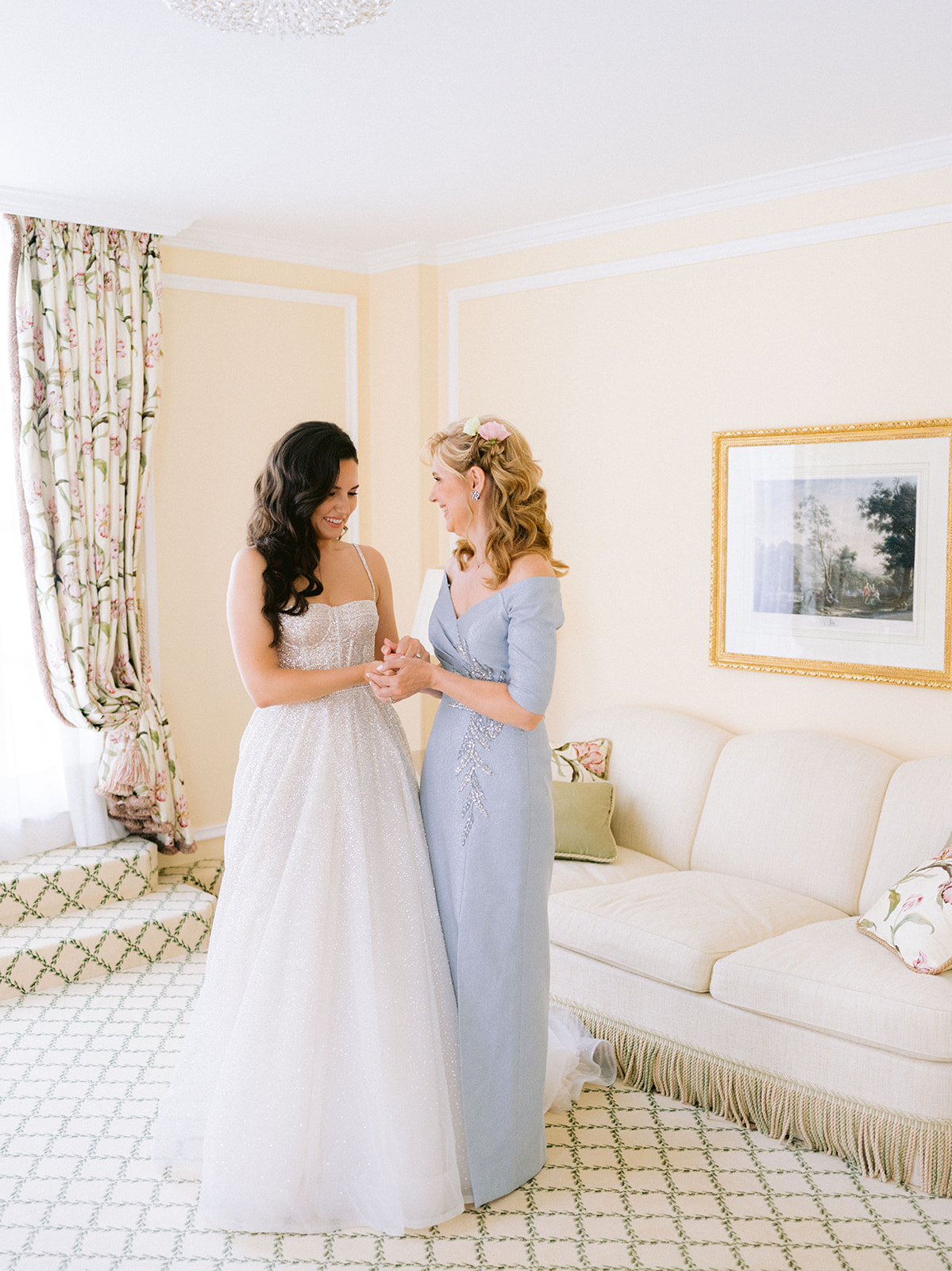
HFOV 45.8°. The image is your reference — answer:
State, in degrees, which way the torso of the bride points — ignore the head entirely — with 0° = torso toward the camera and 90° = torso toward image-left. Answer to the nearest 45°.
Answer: approximately 315°

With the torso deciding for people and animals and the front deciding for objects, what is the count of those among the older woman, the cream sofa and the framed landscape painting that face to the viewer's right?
0

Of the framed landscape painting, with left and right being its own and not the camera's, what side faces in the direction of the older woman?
front

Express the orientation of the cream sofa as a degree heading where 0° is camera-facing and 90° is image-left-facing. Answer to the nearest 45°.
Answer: approximately 45°

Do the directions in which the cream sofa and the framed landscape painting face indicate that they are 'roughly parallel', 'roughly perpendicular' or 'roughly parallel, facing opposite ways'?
roughly parallel

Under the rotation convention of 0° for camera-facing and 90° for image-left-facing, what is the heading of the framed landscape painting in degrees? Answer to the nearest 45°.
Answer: approximately 45°

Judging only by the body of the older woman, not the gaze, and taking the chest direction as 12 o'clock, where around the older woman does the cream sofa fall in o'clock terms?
The cream sofa is roughly at 6 o'clock from the older woman.

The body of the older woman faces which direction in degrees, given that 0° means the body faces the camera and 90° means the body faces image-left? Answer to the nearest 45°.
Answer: approximately 45°

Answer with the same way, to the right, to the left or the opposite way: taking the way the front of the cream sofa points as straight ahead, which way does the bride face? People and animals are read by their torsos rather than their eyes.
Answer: to the left

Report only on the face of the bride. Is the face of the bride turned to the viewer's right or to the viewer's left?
to the viewer's right
